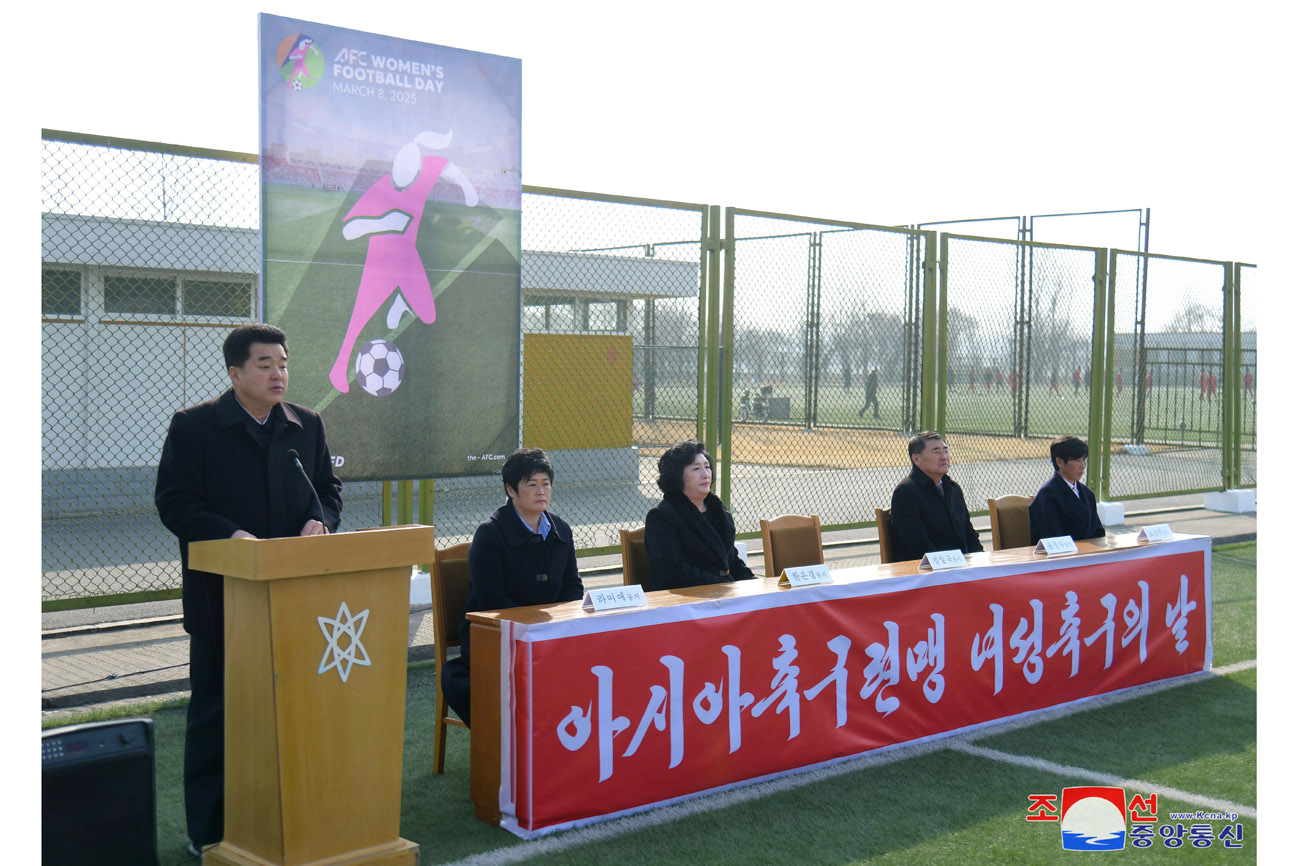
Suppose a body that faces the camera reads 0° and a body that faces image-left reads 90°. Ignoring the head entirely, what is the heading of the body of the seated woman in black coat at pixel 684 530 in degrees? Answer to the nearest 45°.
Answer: approximately 315°

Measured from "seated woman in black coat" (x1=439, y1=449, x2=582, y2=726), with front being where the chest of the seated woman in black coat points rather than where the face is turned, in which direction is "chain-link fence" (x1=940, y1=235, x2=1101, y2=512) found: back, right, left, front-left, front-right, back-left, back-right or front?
left

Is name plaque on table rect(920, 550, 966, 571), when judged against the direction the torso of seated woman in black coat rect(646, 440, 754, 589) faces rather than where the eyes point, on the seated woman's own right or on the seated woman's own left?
on the seated woman's own left

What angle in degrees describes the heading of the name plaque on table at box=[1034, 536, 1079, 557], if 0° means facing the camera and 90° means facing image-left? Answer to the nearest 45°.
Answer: approximately 315°

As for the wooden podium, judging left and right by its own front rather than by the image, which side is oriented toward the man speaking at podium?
back

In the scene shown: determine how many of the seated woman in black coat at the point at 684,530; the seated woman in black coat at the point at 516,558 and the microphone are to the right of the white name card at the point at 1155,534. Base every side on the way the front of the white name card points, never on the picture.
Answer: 3

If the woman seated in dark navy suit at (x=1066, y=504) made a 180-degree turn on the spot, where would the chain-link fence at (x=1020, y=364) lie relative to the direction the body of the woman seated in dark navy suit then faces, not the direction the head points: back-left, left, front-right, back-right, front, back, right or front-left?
front-right

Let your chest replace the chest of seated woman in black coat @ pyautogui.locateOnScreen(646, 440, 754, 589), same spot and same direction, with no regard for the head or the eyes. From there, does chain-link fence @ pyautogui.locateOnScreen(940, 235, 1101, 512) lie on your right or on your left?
on your left
